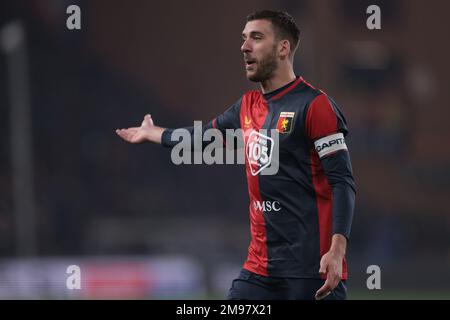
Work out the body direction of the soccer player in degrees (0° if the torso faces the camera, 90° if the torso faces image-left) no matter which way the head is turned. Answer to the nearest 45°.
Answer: approximately 45°
